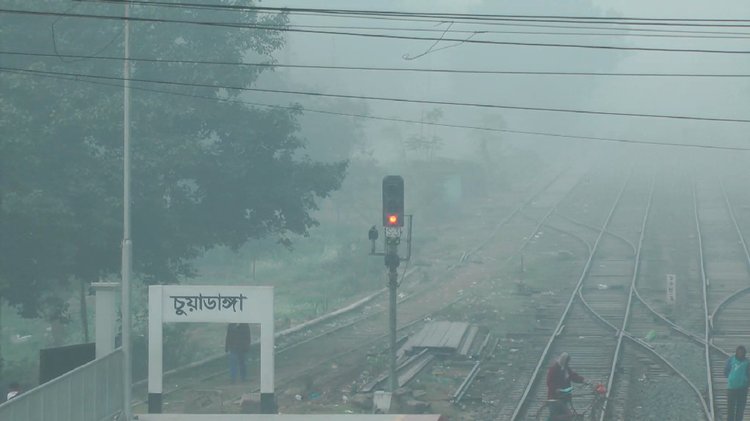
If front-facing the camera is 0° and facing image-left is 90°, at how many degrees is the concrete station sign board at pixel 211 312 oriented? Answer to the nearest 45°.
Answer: approximately 0°

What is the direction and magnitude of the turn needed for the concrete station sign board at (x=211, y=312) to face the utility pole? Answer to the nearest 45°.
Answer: approximately 90° to its right

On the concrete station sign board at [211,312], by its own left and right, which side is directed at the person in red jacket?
left

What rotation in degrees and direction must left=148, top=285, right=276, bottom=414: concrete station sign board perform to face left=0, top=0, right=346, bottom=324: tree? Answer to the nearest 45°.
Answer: approximately 180°

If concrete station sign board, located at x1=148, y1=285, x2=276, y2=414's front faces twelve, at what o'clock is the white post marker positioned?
The white post marker is roughly at 8 o'clock from the concrete station sign board.

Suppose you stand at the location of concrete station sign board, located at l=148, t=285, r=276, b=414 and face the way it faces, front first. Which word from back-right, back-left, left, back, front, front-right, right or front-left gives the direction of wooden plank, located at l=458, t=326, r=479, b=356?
back-left

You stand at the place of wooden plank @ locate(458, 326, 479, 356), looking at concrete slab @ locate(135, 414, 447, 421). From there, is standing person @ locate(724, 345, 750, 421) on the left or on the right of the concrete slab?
left

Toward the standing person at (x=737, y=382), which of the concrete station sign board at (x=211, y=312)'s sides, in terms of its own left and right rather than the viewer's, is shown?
left
